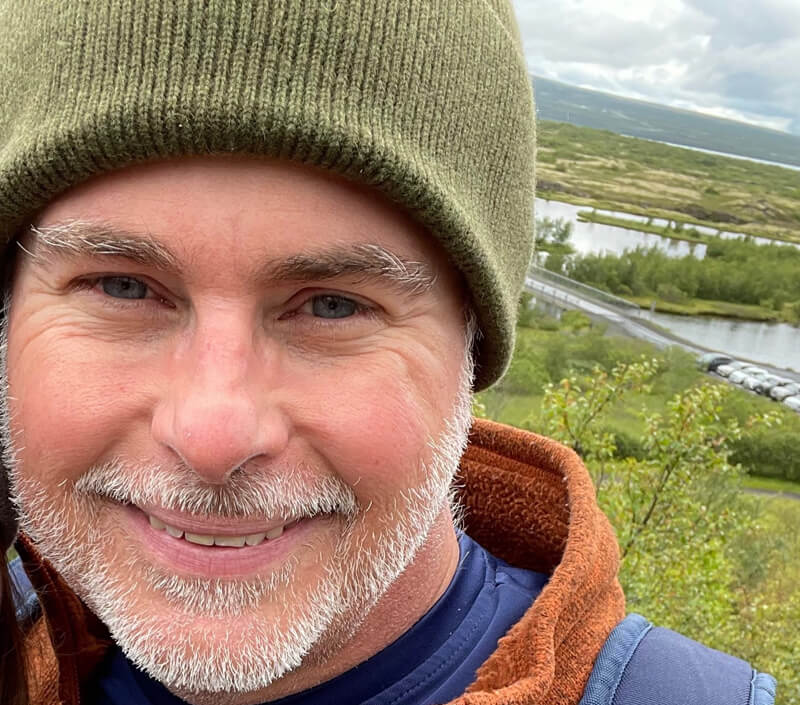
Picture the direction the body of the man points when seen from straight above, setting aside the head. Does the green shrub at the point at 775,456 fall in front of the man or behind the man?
behind

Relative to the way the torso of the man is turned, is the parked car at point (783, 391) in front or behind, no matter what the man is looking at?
behind
